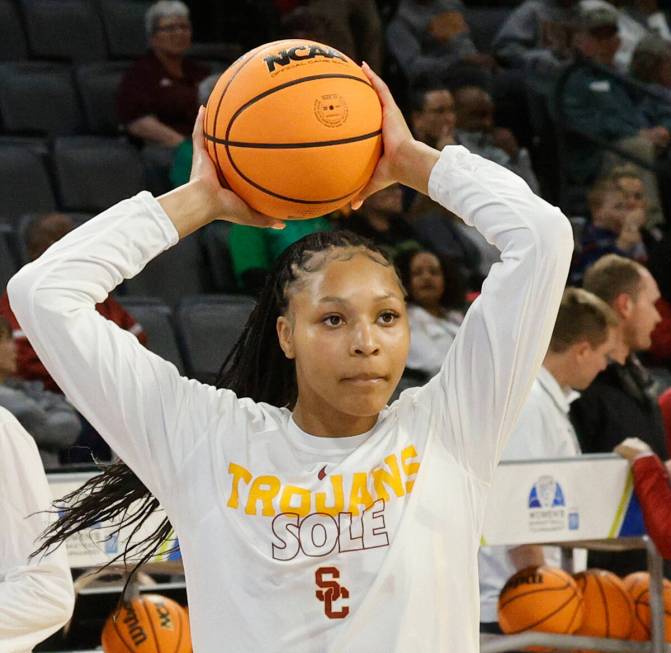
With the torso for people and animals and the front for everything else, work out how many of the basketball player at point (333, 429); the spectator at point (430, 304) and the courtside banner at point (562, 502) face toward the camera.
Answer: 3

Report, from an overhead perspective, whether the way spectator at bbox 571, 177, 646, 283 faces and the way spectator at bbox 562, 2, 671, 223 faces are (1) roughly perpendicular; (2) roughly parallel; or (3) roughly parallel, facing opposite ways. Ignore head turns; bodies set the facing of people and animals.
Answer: roughly parallel

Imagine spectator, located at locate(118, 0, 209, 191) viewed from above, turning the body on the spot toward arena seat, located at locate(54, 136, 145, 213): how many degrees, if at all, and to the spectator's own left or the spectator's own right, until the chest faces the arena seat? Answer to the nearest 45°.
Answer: approximately 90° to the spectator's own right

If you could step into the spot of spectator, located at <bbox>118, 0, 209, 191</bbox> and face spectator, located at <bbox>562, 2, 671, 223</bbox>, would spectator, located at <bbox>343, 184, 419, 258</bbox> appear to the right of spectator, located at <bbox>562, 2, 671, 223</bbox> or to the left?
right

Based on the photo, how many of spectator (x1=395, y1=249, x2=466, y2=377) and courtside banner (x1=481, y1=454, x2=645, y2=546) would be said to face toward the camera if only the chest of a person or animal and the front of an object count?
2

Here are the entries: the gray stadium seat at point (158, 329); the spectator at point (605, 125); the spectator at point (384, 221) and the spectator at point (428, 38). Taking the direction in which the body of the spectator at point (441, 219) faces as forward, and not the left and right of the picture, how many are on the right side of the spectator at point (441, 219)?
2

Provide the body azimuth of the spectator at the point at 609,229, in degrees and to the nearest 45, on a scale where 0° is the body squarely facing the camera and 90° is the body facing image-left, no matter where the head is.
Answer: approximately 315°

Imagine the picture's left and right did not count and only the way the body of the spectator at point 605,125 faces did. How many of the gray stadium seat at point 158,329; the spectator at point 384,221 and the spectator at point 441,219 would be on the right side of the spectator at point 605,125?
3

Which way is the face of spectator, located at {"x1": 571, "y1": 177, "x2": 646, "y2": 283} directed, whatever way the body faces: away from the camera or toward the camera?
toward the camera

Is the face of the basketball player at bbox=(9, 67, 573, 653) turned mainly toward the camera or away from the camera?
toward the camera

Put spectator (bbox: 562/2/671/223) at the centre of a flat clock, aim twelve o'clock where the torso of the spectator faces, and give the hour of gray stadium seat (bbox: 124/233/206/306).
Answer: The gray stadium seat is roughly at 3 o'clock from the spectator.

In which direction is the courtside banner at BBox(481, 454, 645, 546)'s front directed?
toward the camera

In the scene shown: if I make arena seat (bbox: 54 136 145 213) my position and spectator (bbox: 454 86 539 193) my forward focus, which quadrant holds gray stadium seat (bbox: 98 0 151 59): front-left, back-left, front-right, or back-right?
front-left

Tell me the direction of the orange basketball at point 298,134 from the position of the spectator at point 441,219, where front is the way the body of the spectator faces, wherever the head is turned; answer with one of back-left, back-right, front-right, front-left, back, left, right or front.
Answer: front-right
